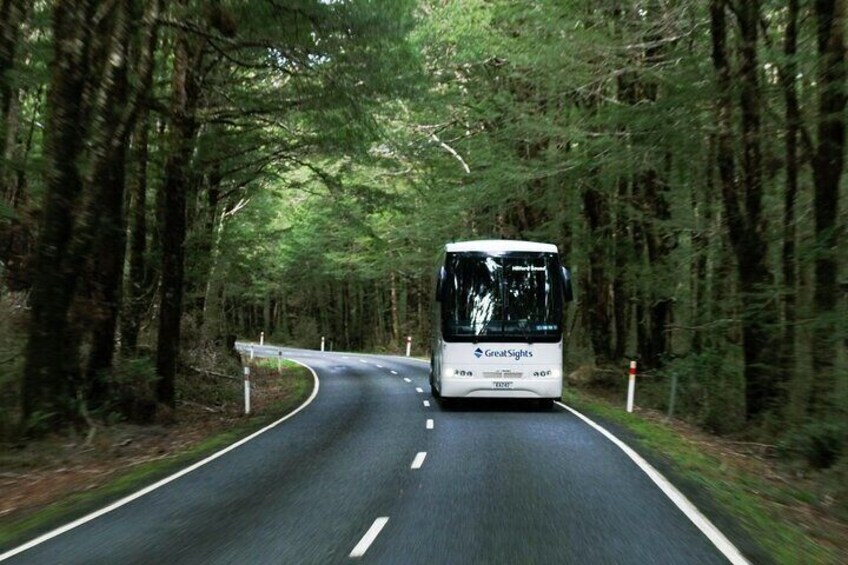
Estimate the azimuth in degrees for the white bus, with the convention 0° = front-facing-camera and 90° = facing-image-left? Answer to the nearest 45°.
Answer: approximately 0°
